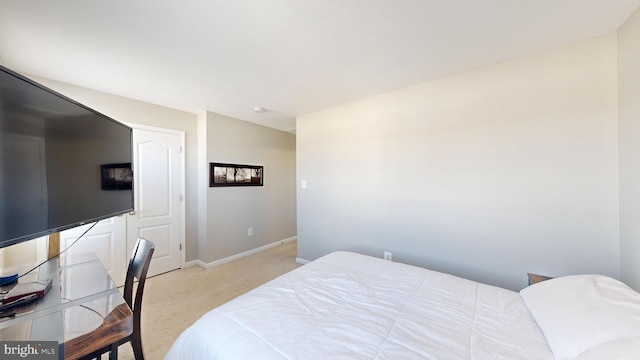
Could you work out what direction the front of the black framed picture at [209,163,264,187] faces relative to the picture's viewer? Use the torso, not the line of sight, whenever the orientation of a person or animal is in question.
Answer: facing the viewer and to the right of the viewer

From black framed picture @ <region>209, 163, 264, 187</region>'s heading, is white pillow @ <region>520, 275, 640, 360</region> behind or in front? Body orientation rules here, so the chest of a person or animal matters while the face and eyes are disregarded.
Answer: in front

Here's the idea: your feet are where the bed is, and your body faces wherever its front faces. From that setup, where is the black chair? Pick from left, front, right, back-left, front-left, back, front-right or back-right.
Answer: front-left

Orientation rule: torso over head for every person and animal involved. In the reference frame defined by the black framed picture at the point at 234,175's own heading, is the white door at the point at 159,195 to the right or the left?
on its right

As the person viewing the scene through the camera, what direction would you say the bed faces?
facing away from the viewer and to the left of the viewer

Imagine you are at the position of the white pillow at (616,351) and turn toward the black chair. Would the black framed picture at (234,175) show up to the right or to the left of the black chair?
right

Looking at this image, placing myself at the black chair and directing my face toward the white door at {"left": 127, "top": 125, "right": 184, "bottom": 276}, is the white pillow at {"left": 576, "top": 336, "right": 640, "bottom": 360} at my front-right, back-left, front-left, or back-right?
back-right

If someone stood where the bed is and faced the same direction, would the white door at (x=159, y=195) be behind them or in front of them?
in front

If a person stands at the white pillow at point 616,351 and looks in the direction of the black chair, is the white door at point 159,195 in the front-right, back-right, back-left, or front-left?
front-right

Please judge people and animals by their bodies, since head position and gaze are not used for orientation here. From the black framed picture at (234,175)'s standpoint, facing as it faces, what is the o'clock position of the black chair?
The black chair is roughly at 2 o'clock from the black framed picture.
